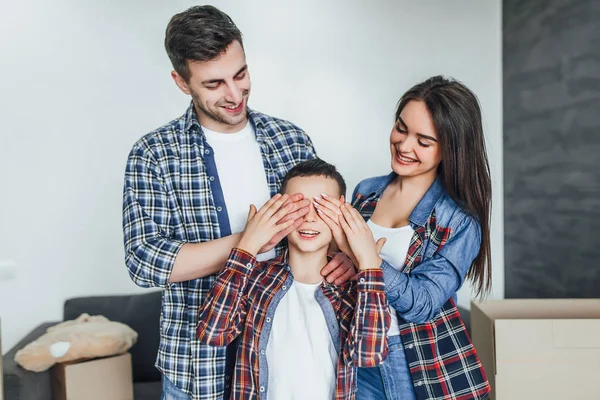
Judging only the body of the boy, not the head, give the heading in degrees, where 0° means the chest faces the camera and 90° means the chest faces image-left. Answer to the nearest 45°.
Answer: approximately 0°

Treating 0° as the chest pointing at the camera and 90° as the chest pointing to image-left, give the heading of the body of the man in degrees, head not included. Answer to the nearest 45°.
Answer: approximately 315°

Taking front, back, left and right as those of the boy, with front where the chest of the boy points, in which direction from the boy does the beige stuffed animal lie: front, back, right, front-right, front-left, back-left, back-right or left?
back-right

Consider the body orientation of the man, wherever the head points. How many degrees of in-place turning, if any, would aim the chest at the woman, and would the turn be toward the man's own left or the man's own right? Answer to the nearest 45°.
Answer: approximately 45° to the man's own left

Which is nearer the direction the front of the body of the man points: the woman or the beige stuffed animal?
the woman

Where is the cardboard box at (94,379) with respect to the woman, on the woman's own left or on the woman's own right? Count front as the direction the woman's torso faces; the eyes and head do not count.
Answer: on the woman's own right

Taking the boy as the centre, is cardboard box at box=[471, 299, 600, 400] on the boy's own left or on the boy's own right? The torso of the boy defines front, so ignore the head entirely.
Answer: on the boy's own left
